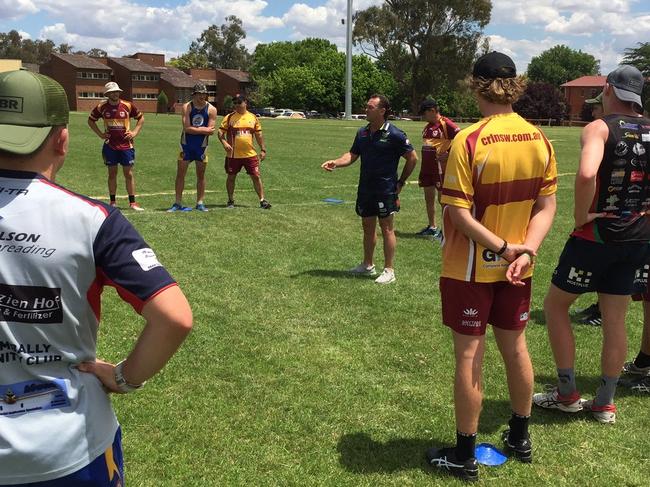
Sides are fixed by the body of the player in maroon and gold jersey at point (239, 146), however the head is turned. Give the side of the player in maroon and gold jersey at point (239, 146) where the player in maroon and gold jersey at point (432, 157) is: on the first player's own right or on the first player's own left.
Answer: on the first player's own left

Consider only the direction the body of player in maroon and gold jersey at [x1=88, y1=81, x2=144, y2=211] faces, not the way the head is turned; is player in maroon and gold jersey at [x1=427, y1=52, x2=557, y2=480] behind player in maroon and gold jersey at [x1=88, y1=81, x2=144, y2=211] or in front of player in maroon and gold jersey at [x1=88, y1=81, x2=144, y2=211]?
in front

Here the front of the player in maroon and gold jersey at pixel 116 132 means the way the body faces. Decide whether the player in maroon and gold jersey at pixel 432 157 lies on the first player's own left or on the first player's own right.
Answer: on the first player's own left

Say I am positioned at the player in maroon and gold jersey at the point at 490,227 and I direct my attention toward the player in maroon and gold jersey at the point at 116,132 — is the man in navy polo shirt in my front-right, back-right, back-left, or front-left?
front-right

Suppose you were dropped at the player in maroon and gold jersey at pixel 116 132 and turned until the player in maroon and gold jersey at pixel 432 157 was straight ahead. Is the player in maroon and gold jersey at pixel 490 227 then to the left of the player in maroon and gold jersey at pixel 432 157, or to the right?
right

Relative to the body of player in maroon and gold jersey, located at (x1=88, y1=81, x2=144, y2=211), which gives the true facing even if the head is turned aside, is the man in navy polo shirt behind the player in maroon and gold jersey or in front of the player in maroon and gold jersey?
in front

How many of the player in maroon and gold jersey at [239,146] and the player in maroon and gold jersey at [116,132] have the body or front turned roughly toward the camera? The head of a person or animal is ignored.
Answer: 2

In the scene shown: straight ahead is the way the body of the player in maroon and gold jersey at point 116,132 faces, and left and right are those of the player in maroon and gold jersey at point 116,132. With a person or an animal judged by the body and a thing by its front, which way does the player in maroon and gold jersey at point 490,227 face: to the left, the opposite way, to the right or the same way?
the opposite way

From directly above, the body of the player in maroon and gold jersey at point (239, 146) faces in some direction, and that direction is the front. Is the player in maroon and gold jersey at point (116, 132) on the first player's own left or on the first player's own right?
on the first player's own right

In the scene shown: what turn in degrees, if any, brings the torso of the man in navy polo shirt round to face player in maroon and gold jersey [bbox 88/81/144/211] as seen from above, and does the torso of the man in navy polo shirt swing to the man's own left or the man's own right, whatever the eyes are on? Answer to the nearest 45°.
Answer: approximately 90° to the man's own right

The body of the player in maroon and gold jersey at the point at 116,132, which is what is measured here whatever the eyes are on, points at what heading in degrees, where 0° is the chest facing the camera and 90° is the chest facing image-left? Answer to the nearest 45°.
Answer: approximately 0°

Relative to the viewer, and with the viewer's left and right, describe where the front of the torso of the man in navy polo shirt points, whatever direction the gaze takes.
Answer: facing the viewer and to the left of the viewer

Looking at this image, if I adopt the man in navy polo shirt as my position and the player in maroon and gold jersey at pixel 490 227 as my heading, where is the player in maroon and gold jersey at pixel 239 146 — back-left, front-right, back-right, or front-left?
back-right

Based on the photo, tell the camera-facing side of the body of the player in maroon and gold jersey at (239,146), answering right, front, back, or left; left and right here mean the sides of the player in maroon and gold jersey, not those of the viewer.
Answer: front

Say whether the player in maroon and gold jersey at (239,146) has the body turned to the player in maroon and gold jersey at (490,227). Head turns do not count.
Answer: yes
